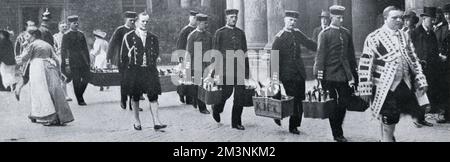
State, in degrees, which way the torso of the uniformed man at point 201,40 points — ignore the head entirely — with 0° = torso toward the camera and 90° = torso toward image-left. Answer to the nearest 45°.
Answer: approximately 315°

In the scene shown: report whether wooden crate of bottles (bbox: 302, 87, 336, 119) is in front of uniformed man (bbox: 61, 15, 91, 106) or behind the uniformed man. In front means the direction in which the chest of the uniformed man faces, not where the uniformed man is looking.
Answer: in front

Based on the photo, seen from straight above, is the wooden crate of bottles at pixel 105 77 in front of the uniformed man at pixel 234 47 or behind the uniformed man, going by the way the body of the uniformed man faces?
behind

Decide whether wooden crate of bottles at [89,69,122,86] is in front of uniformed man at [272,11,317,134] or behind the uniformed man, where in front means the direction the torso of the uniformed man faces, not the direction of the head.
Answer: behind

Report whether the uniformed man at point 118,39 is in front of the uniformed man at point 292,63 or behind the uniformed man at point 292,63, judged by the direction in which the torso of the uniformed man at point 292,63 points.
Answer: behind
